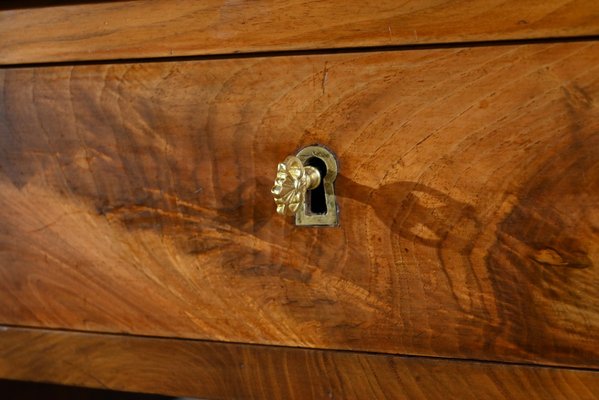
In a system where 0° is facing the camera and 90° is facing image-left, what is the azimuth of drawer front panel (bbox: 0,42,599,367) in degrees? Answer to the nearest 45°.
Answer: approximately 45°
